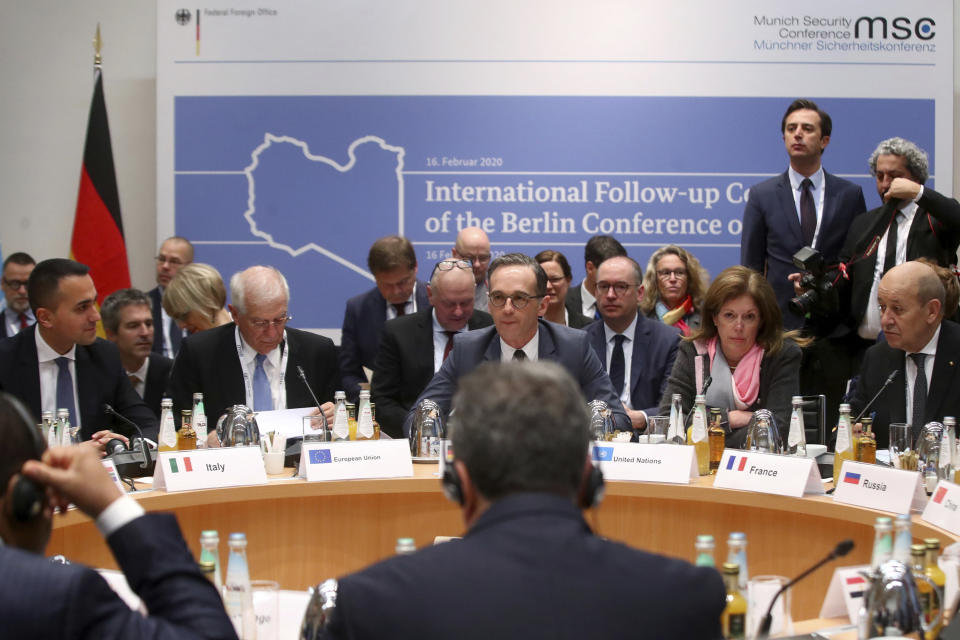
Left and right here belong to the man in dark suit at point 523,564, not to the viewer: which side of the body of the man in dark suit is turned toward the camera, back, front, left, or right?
back

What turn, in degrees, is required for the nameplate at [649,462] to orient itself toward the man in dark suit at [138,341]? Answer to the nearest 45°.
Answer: approximately 135° to its right

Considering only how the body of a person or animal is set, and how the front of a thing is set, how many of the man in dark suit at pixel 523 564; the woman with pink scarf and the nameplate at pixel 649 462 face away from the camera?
1

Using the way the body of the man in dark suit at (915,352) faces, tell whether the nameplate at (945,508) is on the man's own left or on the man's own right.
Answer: on the man's own left

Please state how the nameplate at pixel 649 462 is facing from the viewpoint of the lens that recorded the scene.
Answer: facing the viewer

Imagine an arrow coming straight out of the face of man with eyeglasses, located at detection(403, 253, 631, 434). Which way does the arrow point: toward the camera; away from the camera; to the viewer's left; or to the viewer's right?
toward the camera

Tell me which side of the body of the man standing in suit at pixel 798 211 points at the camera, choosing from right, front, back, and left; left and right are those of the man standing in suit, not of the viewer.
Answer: front

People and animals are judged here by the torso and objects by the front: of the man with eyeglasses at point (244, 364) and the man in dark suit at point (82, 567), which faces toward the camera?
the man with eyeglasses

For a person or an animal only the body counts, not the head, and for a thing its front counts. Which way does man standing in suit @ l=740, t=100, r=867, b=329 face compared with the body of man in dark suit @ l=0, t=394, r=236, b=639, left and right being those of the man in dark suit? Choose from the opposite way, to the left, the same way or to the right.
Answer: the opposite way

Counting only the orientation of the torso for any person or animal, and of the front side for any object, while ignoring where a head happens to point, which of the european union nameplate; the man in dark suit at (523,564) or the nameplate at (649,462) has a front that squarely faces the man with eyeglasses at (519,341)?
the man in dark suit

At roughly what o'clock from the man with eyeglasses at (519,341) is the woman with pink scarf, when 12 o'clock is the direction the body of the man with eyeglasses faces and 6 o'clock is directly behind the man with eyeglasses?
The woman with pink scarf is roughly at 9 o'clock from the man with eyeglasses.

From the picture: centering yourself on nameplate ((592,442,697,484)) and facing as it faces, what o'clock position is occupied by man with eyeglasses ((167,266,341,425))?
The man with eyeglasses is roughly at 4 o'clock from the nameplate.

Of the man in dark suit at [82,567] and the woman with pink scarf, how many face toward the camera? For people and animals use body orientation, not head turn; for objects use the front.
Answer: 1

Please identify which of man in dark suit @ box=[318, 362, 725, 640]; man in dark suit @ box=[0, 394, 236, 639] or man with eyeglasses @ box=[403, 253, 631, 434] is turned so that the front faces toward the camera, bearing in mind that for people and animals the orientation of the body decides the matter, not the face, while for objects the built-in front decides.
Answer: the man with eyeglasses

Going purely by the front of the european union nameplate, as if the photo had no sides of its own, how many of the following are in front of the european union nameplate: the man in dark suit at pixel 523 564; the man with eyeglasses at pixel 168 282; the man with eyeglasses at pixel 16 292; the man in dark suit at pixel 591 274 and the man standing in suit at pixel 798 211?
1

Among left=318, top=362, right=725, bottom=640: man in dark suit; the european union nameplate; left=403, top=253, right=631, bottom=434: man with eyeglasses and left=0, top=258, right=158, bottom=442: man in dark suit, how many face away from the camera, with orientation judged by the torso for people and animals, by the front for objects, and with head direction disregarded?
1

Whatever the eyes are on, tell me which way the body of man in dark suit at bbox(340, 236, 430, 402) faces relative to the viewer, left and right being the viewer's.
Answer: facing the viewer and to the right of the viewer
